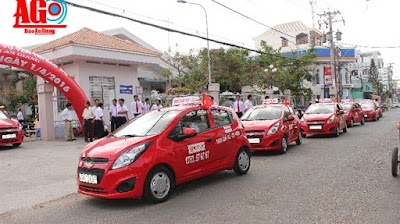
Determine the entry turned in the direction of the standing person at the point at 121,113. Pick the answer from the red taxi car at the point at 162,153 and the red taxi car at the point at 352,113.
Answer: the red taxi car at the point at 352,113

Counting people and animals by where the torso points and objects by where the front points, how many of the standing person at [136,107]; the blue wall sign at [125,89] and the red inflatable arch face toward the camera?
3

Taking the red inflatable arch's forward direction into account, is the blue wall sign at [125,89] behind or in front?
behind

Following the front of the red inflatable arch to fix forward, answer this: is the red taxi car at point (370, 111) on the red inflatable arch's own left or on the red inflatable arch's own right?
on the red inflatable arch's own left

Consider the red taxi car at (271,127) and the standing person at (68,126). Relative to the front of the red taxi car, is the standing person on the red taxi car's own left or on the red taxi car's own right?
on the red taxi car's own right

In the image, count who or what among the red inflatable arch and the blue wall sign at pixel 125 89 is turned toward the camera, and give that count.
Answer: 2

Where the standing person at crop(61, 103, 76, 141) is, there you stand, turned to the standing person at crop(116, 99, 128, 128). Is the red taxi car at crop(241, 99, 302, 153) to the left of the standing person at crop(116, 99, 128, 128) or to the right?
right

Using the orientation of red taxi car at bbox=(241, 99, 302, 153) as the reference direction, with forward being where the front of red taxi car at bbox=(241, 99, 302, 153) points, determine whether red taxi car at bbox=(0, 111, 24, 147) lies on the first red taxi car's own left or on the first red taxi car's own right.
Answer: on the first red taxi car's own right

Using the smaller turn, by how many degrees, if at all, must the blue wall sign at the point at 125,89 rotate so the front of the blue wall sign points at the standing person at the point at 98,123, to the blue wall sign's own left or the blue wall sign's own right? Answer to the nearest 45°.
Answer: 0° — it already faces them

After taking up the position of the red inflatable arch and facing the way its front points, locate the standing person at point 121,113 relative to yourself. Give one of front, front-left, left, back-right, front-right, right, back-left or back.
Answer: left

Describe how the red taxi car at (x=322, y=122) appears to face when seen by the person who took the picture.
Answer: facing the viewer and to the left of the viewer

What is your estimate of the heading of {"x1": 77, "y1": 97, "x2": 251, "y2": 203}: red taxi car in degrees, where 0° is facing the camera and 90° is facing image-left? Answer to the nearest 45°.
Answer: approximately 45°

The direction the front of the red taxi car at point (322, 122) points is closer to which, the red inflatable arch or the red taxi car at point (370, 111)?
the red inflatable arch

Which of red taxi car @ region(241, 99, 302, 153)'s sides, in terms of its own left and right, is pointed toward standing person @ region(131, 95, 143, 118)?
right

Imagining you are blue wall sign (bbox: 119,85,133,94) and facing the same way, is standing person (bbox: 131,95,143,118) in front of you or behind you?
in front

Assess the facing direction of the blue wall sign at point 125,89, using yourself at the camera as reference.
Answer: facing the viewer

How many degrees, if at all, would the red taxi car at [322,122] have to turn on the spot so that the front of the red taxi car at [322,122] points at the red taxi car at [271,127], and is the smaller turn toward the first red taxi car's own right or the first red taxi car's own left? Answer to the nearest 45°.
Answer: approximately 45° to the first red taxi car's own left
